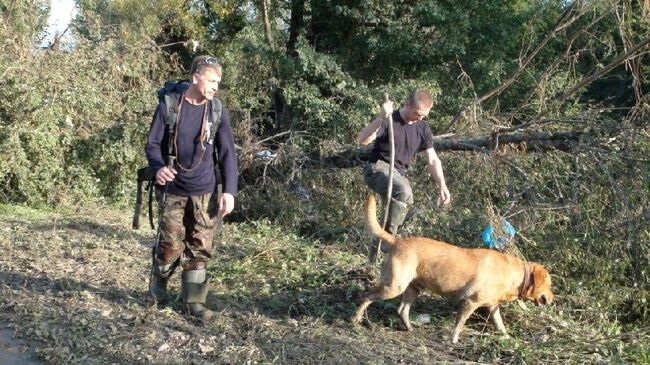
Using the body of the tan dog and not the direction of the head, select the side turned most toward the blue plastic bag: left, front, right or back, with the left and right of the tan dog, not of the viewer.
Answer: left

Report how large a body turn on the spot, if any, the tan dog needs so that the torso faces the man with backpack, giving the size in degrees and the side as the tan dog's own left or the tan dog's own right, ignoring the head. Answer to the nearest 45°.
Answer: approximately 180°

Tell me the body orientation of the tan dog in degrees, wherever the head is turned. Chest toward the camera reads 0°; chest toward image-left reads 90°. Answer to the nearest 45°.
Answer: approximately 270°

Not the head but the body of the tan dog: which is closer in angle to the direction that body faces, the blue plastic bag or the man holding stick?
the blue plastic bag

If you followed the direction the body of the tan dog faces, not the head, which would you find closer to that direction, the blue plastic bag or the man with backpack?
the blue plastic bag

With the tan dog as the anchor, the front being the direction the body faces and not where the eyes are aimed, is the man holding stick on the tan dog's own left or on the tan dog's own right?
on the tan dog's own left

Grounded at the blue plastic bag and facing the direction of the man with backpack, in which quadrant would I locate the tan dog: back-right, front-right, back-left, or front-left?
front-left

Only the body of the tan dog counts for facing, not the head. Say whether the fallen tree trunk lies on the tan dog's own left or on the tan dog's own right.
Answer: on the tan dog's own left

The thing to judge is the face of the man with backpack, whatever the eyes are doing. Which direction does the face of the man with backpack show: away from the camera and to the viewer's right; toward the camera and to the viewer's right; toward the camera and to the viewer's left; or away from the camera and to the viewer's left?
toward the camera and to the viewer's right

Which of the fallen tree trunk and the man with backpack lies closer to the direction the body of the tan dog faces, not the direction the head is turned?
the fallen tree trunk

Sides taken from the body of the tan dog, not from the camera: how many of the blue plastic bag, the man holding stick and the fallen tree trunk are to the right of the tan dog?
0
